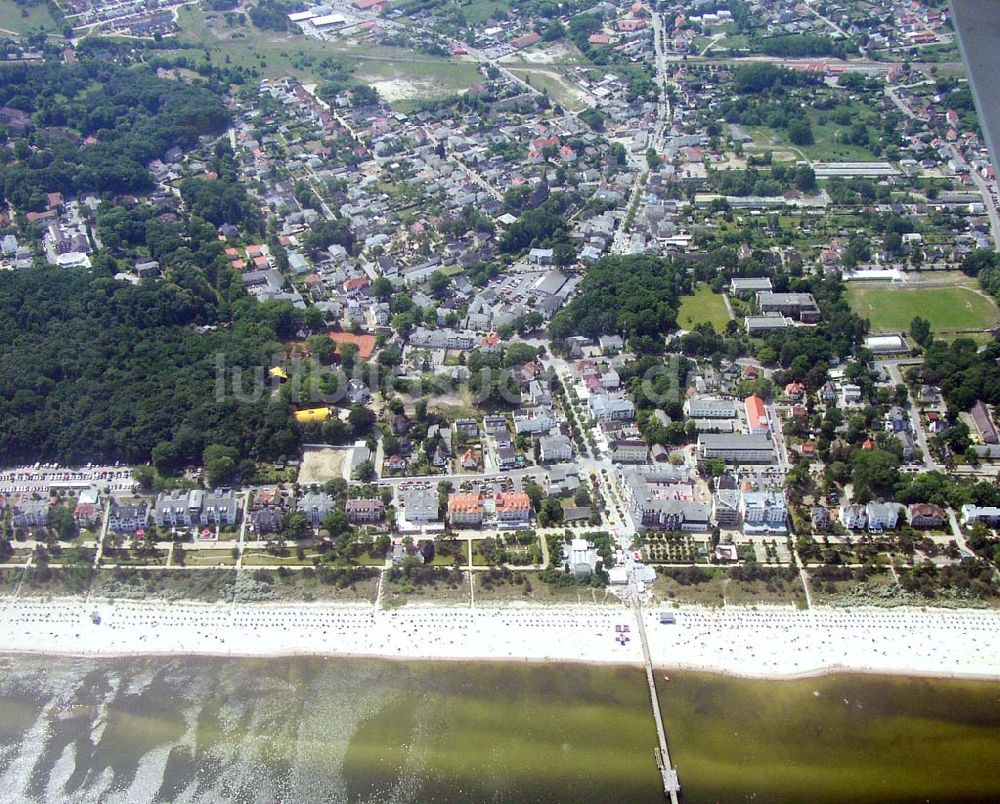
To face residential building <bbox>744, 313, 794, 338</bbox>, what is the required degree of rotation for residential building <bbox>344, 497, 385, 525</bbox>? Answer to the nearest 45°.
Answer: approximately 135° to its left

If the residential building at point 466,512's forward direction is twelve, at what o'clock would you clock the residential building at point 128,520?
the residential building at point 128,520 is roughly at 3 o'clock from the residential building at point 466,512.

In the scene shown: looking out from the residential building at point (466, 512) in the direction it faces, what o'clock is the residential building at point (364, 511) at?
the residential building at point (364, 511) is roughly at 3 o'clock from the residential building at point (466, 512).

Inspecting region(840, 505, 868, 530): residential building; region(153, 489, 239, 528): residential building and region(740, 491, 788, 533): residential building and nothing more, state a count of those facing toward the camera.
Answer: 3

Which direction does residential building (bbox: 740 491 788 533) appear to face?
toward the camera

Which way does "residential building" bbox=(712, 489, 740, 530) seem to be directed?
toward the camera

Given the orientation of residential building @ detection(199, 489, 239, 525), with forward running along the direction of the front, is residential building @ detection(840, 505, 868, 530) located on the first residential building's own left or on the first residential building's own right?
on the first residential building's own left

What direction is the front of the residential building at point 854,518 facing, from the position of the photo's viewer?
facing the viewer

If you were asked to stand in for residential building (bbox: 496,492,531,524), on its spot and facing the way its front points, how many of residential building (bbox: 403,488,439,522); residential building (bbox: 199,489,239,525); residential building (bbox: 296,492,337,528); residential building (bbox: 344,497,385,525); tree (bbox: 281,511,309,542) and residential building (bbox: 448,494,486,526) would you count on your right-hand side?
6

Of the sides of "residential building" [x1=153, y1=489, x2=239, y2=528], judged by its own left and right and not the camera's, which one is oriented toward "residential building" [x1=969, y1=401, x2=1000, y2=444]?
left

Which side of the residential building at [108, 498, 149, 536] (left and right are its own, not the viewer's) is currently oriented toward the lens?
front

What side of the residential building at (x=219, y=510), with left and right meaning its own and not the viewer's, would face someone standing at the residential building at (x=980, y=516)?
left

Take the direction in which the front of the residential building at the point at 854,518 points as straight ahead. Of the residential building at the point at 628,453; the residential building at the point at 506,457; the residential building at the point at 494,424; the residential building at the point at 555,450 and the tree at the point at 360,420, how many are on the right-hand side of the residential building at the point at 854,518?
5

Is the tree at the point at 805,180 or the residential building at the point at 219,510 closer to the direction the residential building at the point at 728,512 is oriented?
the residential building

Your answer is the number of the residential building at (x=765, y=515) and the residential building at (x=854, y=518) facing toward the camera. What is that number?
2

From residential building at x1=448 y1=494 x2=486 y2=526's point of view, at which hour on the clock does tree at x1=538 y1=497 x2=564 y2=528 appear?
The tree is roughly at 9 o'clock from the residential building.

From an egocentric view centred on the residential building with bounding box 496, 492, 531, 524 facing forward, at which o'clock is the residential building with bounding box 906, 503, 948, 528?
the residential building with bounding box 906, 503, 948, 528 is roughly at 9 o'clock from the residential building with bounding box 496, 492, 531, 524.
